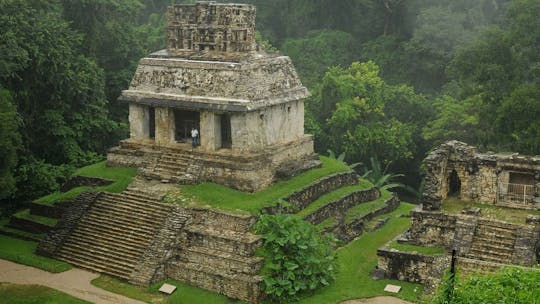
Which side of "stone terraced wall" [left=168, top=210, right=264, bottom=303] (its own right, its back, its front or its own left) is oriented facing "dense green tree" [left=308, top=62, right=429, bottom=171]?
back

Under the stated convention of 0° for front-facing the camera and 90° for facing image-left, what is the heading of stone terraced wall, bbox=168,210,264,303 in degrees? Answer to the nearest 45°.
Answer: approximately 45°

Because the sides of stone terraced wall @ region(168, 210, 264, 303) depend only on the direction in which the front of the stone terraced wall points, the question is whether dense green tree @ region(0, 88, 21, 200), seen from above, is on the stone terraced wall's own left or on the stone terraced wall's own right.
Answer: on the stone terraced wall's own right

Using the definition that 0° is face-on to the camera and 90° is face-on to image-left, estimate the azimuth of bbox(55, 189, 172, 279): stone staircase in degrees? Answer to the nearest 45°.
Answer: approximately 45°

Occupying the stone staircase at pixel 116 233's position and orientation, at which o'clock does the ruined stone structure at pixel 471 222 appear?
The ruined stone structure is roughly at 8 o'clock from the stone staircase.

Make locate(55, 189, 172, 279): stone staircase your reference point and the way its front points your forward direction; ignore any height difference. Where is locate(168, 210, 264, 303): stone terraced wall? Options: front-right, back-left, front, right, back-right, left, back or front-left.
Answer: left

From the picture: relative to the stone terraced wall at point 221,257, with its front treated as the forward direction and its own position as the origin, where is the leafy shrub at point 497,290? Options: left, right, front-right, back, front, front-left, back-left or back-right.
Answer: left

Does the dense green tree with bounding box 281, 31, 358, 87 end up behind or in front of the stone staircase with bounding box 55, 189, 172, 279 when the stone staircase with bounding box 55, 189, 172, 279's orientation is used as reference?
behind

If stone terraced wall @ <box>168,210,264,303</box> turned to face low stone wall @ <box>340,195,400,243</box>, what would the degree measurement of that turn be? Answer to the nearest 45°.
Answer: approximately 180°

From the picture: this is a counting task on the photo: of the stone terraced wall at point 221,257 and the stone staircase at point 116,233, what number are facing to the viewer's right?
0
